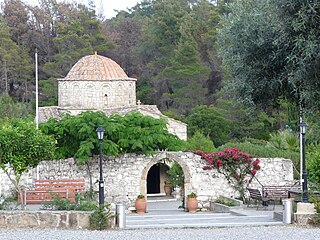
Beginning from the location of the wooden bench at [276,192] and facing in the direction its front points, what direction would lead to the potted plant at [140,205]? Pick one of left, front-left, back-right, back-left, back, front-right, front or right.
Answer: right

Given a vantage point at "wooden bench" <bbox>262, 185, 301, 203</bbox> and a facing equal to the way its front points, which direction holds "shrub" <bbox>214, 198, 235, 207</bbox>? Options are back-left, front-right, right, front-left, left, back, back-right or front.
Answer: right

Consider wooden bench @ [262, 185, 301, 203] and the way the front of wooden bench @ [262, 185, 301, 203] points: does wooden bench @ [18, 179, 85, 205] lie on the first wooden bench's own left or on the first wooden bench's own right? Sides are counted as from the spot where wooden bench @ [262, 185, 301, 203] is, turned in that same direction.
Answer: on the first wooden bench's own right

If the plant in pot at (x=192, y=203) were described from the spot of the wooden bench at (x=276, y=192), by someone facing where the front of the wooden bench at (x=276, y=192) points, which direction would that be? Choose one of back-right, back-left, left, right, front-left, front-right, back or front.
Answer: right

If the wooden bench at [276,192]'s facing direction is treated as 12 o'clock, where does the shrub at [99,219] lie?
The shrub is roughly at 1 o'clock from the wooden bench.

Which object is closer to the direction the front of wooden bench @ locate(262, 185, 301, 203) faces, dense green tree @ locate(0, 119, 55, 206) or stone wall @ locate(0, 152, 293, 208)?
the dense green tree

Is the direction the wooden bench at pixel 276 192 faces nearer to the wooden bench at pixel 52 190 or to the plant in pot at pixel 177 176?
the wooden bench

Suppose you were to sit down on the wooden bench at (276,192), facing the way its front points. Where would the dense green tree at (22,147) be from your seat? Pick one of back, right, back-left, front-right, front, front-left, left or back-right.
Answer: front-right

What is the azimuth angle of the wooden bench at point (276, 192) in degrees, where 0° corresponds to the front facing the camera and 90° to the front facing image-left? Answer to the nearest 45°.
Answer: approximately 0°

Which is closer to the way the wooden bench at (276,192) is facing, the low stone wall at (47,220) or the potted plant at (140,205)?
the low stone wall

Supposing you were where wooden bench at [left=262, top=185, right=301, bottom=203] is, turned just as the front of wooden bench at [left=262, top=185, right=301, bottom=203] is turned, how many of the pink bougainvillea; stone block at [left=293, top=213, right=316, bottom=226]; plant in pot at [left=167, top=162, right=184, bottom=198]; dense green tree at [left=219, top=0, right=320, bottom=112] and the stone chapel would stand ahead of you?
2
